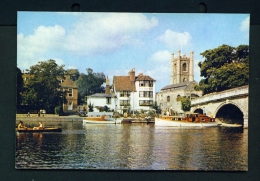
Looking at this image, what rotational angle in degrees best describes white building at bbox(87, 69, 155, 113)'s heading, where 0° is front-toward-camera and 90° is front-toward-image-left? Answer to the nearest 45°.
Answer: approximately 0°
